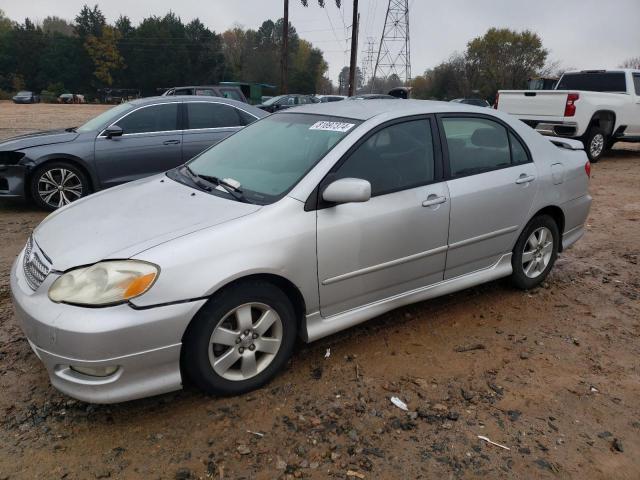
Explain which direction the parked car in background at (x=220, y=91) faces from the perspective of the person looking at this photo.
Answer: facing to the left of the viewer

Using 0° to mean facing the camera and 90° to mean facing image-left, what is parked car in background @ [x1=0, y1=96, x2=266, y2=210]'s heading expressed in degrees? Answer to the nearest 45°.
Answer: approximately 90°

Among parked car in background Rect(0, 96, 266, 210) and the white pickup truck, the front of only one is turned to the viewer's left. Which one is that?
the parked car in background

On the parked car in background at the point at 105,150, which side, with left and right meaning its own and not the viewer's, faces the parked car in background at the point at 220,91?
right

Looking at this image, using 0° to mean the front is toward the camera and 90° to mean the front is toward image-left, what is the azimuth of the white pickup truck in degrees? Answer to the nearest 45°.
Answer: approximately 225°

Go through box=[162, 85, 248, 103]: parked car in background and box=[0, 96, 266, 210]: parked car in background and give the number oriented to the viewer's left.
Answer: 2

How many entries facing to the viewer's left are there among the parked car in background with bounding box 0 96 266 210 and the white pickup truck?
1

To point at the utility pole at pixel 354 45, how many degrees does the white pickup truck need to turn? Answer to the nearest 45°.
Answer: approximately 90° to its left

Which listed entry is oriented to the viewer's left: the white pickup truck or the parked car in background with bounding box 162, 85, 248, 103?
the parked car in background

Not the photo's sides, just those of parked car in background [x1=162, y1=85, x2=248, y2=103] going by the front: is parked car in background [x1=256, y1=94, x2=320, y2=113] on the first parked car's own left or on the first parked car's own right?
on the first parked car's own right

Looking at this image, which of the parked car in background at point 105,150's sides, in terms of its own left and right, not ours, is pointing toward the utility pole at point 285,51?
right
